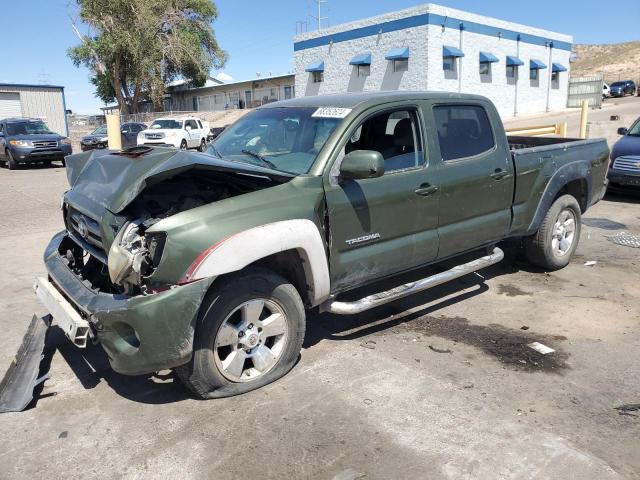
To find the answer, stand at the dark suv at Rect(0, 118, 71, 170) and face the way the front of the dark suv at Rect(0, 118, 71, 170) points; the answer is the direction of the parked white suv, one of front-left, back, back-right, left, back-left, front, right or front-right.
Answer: left

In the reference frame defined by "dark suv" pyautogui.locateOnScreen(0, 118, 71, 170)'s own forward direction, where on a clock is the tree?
The tree is roughly at 8 o'clock from the dark suv.

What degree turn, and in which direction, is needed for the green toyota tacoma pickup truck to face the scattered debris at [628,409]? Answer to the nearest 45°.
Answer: approximately 135° to its left

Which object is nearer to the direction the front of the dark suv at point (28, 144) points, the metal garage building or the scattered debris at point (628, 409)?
the scattered debris

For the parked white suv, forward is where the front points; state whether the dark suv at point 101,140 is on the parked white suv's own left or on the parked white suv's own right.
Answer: on the parked white suv's own right

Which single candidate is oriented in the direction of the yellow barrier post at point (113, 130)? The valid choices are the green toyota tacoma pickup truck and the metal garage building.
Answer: the metal garage building

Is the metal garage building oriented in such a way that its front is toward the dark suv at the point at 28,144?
yes

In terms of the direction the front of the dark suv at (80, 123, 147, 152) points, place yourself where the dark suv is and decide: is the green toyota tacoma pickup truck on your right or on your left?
on your left

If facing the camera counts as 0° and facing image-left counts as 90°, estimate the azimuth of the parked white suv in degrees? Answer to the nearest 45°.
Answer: approximately 45°

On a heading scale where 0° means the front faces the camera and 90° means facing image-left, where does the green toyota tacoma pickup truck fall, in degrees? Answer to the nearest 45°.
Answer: approximately 45°

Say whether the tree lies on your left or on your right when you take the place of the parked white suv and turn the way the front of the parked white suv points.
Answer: on your right

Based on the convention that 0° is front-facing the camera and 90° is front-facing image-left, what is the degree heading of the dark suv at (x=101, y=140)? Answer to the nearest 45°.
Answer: approximately 45°

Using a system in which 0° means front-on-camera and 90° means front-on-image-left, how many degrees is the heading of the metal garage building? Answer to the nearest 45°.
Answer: approximately 0°
